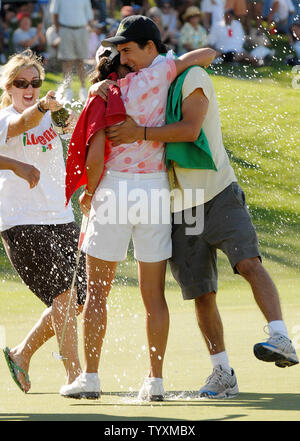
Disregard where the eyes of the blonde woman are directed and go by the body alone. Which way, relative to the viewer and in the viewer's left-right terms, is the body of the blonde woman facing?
facing the viewer and to the right of the viewer

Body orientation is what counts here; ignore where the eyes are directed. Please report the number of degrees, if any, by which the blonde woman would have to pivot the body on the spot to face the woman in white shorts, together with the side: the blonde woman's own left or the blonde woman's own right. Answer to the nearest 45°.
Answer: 0° — they already face them

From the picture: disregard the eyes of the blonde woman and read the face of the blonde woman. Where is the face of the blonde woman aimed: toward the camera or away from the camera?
toward the camera
